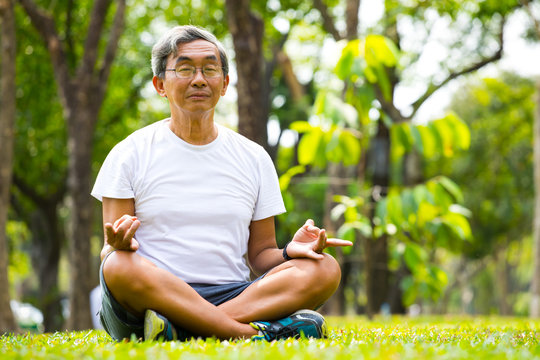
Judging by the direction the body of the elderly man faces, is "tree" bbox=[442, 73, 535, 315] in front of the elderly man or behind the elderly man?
behind

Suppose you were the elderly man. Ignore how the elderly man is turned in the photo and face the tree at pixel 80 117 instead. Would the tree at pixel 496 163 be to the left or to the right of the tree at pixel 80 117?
right

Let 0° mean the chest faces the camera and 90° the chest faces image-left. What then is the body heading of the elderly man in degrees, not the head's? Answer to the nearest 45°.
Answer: approximately 0°

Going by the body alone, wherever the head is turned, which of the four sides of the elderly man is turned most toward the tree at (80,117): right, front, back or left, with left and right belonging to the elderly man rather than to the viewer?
back

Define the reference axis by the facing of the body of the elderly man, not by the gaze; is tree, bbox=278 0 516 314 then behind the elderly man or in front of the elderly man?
behind
